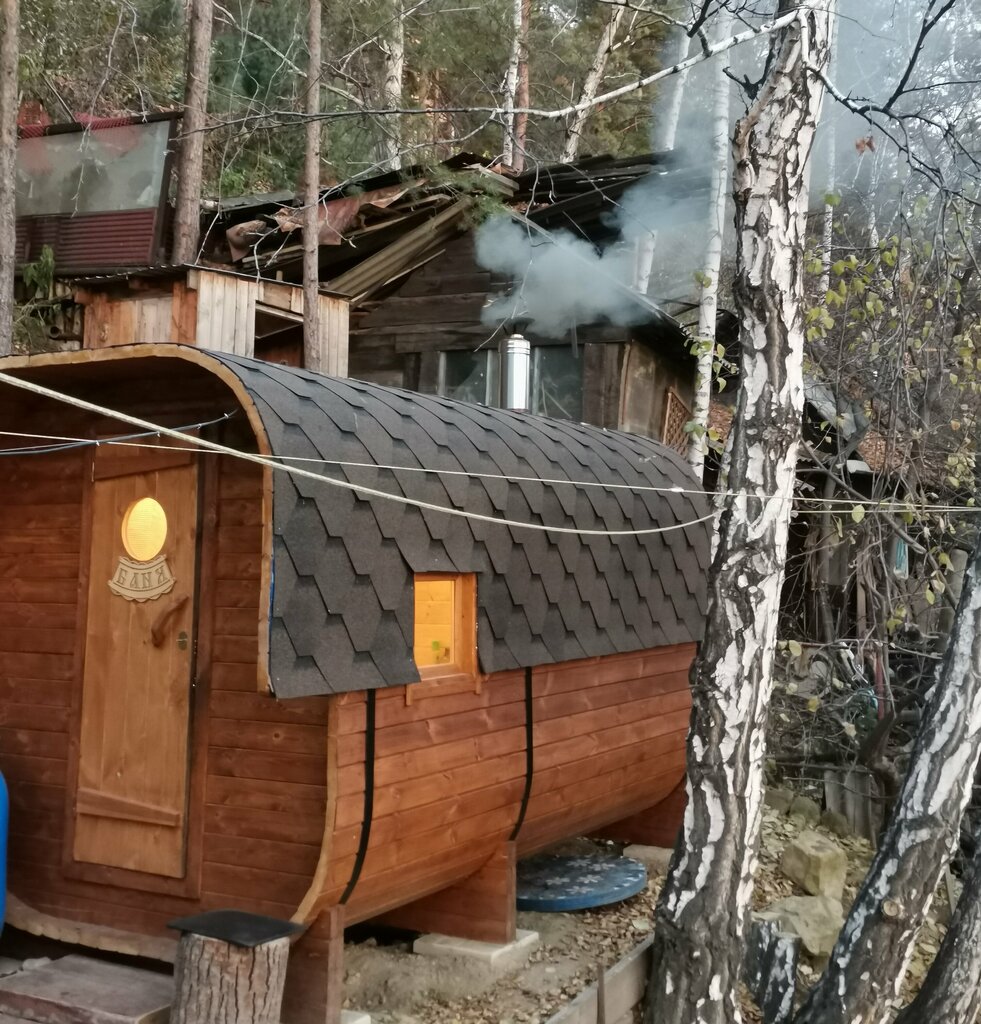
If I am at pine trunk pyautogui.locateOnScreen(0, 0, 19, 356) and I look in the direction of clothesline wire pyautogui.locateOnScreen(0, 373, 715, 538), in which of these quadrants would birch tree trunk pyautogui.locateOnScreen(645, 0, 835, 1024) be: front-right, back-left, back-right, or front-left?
front-left

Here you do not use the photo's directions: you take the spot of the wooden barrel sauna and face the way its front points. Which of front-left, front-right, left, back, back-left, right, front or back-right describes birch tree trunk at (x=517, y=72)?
back-right

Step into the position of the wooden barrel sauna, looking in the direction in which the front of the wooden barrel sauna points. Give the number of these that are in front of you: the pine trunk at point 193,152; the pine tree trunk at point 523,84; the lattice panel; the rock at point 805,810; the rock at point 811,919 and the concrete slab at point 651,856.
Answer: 0

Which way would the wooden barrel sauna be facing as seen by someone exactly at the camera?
facing the viewer and to the left of the viewer

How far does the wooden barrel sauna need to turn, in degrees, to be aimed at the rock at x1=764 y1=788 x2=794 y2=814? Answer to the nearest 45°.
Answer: approximately 180°

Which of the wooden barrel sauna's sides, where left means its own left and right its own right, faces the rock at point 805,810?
back

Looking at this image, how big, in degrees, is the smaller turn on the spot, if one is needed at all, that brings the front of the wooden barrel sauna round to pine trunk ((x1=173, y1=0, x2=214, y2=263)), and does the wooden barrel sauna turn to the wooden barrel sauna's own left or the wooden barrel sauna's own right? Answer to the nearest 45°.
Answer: approximately 135° to the wooden barrel sauna's own right

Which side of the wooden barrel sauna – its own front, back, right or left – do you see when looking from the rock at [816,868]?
back

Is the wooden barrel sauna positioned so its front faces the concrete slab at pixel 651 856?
no

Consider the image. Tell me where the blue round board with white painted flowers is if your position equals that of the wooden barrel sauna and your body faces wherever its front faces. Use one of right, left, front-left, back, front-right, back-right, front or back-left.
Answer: back

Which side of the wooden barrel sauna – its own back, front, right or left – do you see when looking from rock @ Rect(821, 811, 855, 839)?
back

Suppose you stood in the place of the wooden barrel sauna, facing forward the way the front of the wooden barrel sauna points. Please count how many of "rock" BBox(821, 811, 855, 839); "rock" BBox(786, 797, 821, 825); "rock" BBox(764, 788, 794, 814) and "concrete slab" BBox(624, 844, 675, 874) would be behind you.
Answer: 4

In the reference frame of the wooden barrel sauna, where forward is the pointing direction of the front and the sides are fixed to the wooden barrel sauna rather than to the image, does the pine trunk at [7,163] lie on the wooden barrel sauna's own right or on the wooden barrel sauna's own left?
on the wooden barrel sauna's own right

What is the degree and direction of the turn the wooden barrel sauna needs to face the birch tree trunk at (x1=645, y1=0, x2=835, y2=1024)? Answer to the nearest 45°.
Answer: approximately 135° to its left

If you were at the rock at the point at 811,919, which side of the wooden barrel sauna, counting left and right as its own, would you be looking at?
left
